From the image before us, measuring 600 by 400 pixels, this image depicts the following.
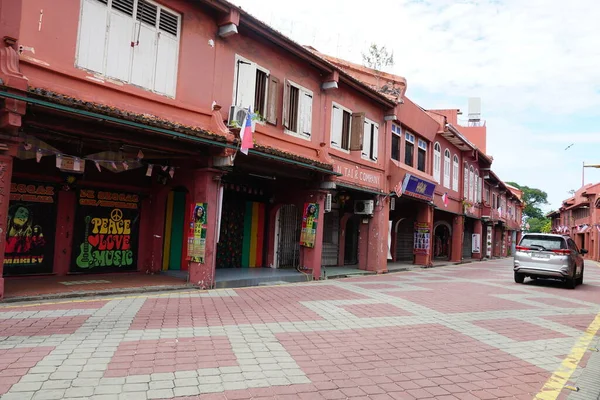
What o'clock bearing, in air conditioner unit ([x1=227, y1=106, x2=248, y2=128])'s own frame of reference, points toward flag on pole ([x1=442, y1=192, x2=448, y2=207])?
The flag on pole is roughly at 9 o'clock from the air conditioner unit.

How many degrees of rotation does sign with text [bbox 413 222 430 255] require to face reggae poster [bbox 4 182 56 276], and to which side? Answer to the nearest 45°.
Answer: approximately 45° to its right

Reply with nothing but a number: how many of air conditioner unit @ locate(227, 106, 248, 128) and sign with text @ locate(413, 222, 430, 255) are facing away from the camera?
0

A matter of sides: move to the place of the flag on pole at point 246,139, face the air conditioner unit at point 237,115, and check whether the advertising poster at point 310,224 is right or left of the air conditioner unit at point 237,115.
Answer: right

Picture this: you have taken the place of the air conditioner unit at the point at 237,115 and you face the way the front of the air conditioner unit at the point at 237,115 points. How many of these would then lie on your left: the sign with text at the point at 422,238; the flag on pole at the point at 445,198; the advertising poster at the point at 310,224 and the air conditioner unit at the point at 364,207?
4

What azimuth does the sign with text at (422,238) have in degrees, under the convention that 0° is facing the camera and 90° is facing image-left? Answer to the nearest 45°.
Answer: approximately 0°

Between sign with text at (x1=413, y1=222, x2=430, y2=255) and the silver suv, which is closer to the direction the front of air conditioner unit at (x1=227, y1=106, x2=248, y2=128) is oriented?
the silver suv

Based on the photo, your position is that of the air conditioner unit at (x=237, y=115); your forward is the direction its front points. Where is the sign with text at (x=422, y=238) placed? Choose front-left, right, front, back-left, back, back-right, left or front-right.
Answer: left

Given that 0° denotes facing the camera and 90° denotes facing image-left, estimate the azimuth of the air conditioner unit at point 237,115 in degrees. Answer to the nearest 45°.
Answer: approximately 315°

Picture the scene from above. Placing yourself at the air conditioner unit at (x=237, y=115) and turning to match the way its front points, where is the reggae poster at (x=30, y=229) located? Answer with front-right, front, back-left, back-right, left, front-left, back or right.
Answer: back-right

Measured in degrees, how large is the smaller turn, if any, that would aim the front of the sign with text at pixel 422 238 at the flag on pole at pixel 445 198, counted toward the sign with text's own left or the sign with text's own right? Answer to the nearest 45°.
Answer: approximately 135° to the sign with text's own left

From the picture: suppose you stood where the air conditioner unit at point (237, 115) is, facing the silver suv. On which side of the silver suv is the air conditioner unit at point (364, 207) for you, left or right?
left
